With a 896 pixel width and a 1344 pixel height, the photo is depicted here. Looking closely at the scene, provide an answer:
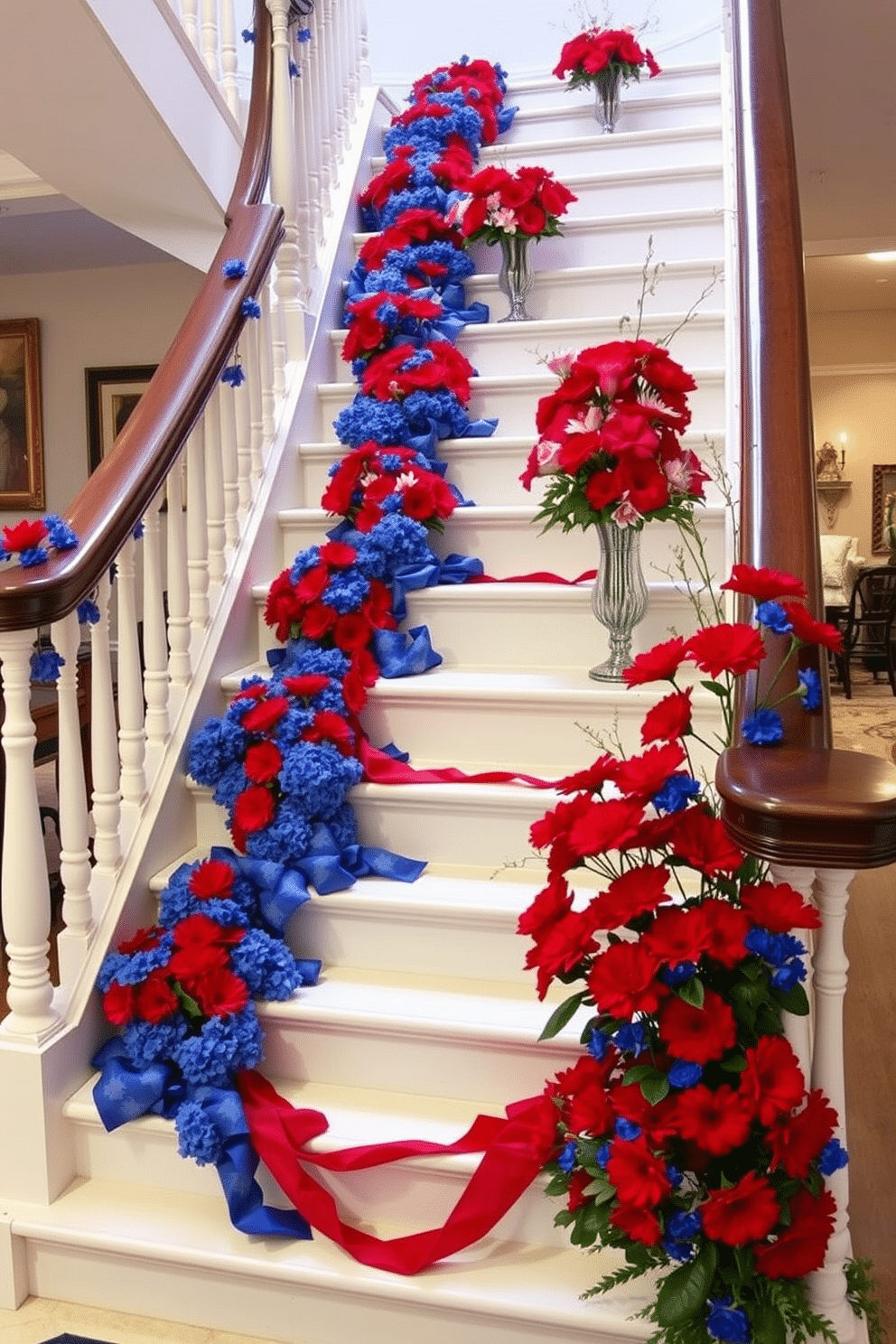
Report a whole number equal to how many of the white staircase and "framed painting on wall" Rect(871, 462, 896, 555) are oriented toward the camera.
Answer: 2

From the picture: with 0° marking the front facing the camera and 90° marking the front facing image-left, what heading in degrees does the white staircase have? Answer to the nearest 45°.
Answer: approximately 0°

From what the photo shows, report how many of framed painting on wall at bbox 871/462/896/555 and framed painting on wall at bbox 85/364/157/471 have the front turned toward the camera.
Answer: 2

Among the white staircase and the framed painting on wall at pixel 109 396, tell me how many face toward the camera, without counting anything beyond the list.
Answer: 2

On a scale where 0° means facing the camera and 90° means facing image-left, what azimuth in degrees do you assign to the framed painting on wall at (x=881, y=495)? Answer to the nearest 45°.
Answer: approximately 0°
